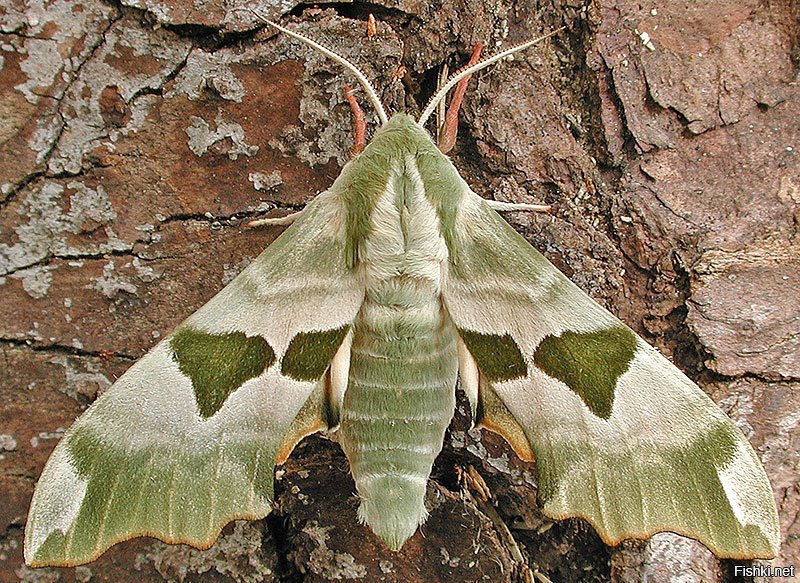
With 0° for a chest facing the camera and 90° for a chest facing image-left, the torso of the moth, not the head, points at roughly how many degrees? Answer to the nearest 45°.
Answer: approximately 180°
